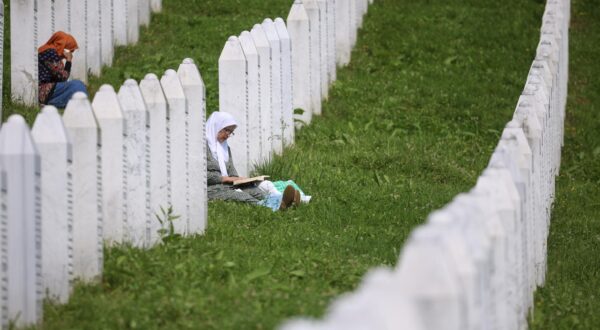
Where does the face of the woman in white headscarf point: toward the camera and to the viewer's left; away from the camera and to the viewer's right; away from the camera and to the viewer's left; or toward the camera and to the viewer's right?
toward the camera and to the viewer's right

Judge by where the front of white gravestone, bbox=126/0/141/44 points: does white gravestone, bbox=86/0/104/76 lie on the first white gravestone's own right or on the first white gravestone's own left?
on the first white gravestone's own right

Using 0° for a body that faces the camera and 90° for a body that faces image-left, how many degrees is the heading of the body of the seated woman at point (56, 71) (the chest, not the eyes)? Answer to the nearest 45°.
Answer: approximately 270°

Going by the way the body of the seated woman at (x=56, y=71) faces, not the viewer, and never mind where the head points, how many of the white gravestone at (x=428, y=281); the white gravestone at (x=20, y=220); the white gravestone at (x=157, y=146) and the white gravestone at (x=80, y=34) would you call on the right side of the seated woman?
3
